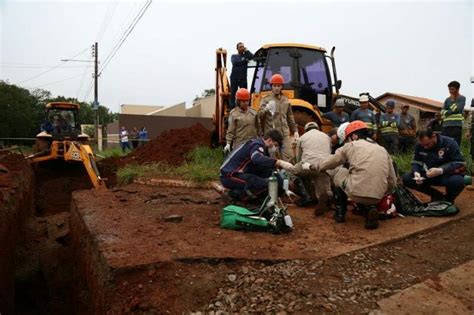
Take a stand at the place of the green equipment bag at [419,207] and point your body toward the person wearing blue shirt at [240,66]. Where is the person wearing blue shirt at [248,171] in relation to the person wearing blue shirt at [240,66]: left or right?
left

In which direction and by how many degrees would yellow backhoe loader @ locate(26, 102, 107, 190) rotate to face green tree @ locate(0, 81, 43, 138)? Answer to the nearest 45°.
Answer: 0° — it already faces it

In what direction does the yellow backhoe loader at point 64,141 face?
away from the camera

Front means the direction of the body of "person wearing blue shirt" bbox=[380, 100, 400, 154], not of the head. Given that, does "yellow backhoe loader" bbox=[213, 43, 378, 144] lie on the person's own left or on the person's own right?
on the person's own right

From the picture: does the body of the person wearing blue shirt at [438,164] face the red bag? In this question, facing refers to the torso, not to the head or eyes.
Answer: yes

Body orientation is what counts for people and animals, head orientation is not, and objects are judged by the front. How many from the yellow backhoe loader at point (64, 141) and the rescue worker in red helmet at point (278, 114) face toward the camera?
1

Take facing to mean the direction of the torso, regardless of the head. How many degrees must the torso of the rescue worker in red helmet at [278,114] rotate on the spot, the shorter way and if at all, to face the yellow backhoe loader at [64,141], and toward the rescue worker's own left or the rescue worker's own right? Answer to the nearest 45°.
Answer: approximately 135° to the rescue worker's own right

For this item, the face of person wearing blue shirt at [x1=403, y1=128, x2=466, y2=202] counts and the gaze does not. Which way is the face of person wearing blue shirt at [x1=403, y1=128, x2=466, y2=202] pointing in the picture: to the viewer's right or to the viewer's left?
to the viewer's left

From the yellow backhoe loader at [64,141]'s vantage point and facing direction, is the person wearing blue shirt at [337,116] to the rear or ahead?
to the rear
